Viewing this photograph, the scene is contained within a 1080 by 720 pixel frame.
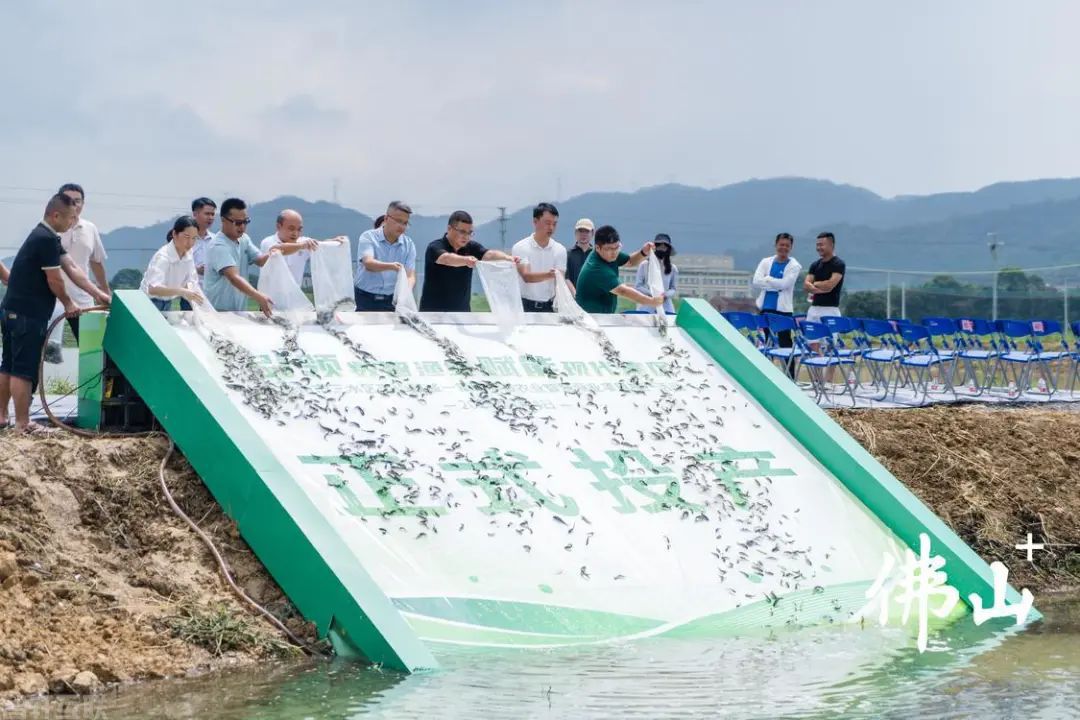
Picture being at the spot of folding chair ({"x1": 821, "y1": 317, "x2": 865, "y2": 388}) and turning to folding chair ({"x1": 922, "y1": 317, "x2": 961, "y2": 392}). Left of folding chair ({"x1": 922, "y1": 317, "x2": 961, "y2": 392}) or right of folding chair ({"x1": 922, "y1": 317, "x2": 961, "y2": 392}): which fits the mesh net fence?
left

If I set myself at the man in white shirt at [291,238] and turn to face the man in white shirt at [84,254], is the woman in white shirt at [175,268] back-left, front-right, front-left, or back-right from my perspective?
front-left

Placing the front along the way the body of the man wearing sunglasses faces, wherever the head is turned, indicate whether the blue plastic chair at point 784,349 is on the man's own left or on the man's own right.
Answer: on the man's own left

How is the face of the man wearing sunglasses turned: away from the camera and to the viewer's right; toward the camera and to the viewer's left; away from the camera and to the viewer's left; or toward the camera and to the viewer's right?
toward the camera and to the viewer's right

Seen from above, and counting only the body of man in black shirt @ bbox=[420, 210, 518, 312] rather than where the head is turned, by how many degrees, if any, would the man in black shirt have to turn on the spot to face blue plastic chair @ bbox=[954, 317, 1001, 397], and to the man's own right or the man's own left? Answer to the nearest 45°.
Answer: approximately 90° to the man's own left

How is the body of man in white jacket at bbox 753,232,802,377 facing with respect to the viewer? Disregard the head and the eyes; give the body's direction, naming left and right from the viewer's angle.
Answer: facing the viewer

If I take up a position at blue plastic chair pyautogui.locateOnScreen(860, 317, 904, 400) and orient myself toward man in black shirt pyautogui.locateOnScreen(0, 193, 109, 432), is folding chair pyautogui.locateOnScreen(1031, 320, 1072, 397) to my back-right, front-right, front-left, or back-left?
back-left

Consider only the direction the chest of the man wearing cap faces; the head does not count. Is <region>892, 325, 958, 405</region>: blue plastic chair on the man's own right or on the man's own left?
on the man's own left

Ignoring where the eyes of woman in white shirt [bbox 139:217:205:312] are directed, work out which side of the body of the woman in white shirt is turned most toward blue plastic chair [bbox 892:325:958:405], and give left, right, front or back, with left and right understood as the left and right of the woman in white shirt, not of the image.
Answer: left

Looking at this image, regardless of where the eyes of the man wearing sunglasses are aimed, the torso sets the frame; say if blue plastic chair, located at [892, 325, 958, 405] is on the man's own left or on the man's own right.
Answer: on the man's own left

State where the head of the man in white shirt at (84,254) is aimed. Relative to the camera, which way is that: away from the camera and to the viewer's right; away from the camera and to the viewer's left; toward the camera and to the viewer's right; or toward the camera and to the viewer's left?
toward the camera and to the viewer's right

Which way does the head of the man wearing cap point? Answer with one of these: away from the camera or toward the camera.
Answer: toward the camera

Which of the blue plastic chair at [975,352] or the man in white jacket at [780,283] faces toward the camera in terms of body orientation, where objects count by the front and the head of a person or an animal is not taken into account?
the man in white jacket

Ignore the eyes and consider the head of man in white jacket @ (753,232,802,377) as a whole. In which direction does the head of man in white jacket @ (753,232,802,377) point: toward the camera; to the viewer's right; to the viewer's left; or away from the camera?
toward the camera

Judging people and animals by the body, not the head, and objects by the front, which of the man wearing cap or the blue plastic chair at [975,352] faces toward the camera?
the man wearing cap

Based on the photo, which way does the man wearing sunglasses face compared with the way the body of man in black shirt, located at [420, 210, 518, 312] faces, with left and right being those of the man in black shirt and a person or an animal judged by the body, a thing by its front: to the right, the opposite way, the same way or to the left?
the same way

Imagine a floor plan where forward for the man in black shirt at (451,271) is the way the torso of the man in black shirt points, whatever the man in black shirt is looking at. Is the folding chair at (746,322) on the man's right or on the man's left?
on the man's left

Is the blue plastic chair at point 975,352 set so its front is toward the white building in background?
no

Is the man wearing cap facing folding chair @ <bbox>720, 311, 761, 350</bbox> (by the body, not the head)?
no
